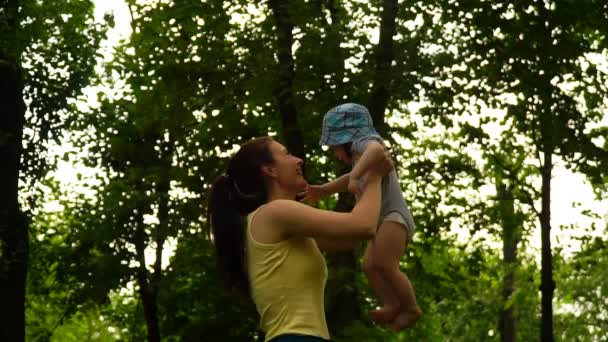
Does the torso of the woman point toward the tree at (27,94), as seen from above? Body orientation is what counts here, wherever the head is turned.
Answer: no

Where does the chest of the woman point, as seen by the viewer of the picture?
to the viewer's right

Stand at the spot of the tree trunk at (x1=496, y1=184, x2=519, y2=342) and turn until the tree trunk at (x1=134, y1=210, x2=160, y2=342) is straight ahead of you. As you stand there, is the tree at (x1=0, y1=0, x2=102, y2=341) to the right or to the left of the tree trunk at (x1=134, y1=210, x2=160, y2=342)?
left

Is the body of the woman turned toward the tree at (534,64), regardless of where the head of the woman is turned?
no

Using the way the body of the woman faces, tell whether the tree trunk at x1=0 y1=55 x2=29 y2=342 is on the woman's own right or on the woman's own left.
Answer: on the woman's own left

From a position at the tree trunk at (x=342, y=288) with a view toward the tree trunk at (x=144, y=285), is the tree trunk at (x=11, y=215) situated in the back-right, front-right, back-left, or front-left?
front-left

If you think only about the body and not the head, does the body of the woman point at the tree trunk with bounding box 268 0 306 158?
no

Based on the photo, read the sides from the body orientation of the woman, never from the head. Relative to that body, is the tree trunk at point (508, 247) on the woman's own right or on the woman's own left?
on the woman's own left

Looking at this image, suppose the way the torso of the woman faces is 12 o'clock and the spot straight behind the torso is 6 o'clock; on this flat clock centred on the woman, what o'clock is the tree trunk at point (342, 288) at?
The tree trunk is roughly at 9 o'clock from the woman.

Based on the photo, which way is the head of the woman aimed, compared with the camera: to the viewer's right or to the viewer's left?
to the viewer's right

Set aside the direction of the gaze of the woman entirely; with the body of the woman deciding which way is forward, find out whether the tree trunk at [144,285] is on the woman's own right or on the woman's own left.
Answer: on the woman's own left

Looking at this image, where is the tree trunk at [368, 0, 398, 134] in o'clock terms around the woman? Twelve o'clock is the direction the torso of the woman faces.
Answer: The tree trunk is roughly at 9 o'clock from the woman.
